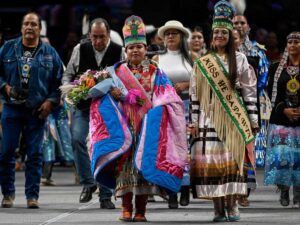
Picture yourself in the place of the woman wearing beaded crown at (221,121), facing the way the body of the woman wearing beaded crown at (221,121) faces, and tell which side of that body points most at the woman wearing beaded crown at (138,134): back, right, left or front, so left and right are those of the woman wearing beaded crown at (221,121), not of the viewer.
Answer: right

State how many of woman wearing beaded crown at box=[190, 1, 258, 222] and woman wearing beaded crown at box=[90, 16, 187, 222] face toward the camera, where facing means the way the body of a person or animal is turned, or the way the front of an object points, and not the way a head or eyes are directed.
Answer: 2

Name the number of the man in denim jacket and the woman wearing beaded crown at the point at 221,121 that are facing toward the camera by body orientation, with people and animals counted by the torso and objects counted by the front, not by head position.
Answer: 2

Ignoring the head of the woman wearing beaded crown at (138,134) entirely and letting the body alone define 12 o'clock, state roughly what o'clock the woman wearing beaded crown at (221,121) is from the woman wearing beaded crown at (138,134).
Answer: the woman wearing beaded crown at (221,121) is roughly at 9 o'clock from the woman wearing beaded crown at (138,134).

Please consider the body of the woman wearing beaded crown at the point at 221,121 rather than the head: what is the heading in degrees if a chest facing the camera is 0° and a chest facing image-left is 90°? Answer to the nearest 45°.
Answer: approximately 0°
